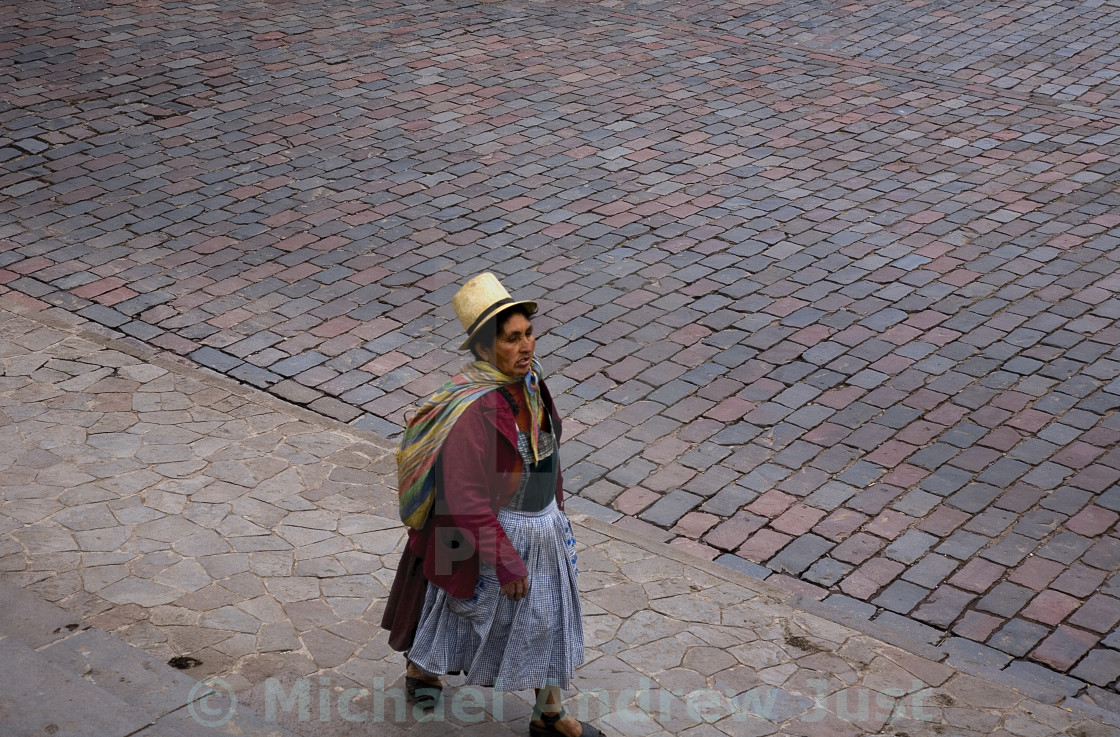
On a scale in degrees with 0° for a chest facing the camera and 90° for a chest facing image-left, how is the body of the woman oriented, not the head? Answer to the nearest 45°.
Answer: approximately 315°
